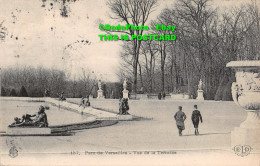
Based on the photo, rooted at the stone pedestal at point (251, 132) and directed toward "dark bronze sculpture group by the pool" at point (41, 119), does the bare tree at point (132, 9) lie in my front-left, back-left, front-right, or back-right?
front-right

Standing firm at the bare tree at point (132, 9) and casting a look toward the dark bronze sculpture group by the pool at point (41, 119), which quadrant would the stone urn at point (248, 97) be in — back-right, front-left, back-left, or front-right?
front-left
